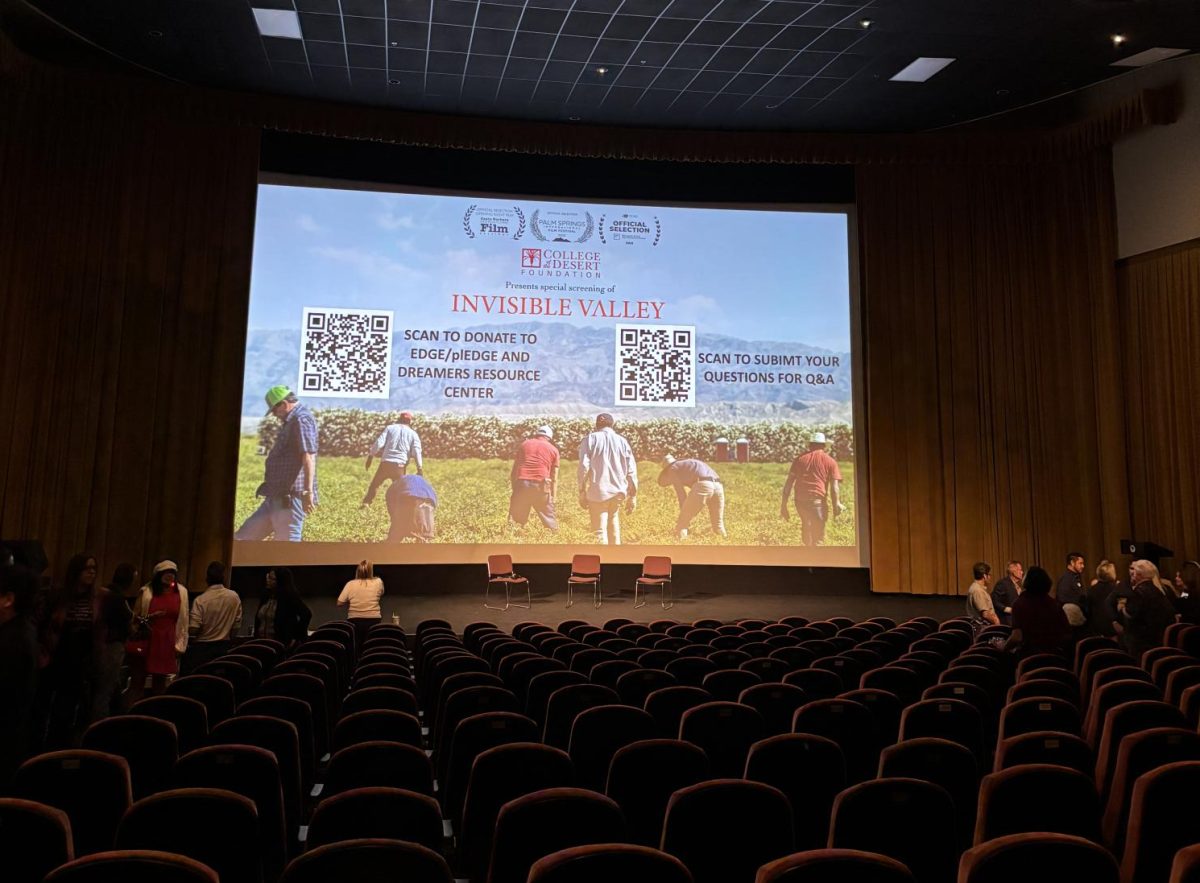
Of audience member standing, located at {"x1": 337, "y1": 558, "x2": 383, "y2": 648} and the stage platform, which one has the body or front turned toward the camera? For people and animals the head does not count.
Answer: the stage platform

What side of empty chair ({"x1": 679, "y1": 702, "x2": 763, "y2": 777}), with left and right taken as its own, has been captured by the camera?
back

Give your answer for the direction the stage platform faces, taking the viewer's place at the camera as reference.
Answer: facing the viewer

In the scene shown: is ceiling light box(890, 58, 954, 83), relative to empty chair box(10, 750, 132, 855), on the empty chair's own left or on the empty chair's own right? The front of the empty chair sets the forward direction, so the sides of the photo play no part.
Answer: on the empty chair's own right

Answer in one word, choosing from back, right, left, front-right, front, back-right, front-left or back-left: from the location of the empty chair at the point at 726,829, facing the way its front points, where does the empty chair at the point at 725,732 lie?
front

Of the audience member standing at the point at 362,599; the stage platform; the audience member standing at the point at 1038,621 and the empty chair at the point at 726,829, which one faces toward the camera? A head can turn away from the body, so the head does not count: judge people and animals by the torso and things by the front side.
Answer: the stage platform

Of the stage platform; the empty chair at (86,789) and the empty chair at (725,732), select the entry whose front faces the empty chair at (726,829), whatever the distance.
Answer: the stage platform

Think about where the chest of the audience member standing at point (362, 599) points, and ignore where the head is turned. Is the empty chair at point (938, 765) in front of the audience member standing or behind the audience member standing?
behind

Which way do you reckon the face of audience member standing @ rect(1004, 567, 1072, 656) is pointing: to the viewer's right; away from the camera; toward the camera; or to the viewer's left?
away from the camera

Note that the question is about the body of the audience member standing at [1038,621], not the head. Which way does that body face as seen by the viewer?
away from the camera

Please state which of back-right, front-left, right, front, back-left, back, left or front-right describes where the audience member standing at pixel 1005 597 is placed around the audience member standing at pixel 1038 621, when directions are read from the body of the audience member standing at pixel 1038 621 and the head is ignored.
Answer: front

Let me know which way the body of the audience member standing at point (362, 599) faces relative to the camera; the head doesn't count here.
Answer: away from the camera

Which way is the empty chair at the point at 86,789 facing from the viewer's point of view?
away from the camera

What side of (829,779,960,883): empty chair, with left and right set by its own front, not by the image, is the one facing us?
back

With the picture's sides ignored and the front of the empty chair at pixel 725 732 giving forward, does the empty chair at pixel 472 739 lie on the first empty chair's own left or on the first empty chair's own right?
on the first empty chair's own left

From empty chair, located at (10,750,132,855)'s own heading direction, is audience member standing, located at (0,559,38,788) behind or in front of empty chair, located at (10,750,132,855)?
in front

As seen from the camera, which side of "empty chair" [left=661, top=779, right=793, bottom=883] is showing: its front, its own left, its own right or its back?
back
